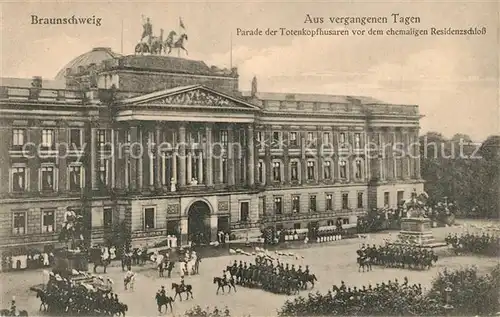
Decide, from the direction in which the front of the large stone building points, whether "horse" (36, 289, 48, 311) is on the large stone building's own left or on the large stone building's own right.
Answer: on the large stone building's own right

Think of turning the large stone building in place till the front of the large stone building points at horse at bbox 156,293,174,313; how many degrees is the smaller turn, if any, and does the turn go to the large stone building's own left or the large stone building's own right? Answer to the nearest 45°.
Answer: approximately 45° to the large stone building's own right

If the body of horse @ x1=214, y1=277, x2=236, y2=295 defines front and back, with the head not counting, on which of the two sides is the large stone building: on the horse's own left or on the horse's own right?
on the horse's own right

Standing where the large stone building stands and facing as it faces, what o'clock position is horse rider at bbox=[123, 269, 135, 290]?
The horse rider is roughly at 2 o'clock from the large stone building.

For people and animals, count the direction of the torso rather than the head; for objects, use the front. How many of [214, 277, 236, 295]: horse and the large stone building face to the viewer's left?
1

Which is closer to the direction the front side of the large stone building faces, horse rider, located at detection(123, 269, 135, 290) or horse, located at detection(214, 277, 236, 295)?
the horse

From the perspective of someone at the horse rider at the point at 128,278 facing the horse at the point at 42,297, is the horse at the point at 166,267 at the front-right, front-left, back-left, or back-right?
back-right

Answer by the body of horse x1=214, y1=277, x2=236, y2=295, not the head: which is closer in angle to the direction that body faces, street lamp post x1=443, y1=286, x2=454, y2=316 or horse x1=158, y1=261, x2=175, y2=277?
the horse

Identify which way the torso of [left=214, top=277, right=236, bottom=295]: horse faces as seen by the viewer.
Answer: to the viewer's left

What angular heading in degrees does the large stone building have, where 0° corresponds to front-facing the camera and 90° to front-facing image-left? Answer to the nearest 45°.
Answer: approximately 315°
